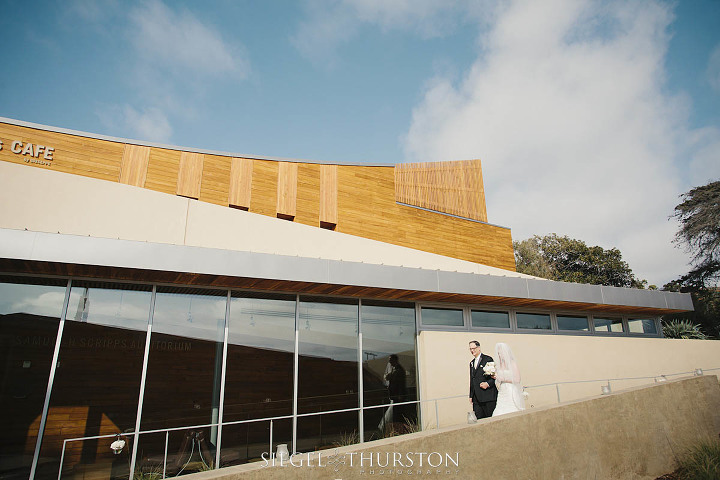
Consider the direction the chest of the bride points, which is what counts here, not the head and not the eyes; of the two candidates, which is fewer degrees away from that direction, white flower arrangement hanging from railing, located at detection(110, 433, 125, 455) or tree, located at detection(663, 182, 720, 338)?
the white flower arrangement hanging from railing

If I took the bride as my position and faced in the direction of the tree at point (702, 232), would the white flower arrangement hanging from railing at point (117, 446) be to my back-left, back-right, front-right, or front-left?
back-left

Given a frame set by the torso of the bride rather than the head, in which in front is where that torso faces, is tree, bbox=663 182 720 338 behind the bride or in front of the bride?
behind

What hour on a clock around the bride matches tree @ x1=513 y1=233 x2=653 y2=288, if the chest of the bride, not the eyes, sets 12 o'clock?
The tree is roughly at 5 o'clock from the bride.

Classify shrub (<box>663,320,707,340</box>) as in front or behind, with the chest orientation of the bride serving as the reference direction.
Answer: behind
